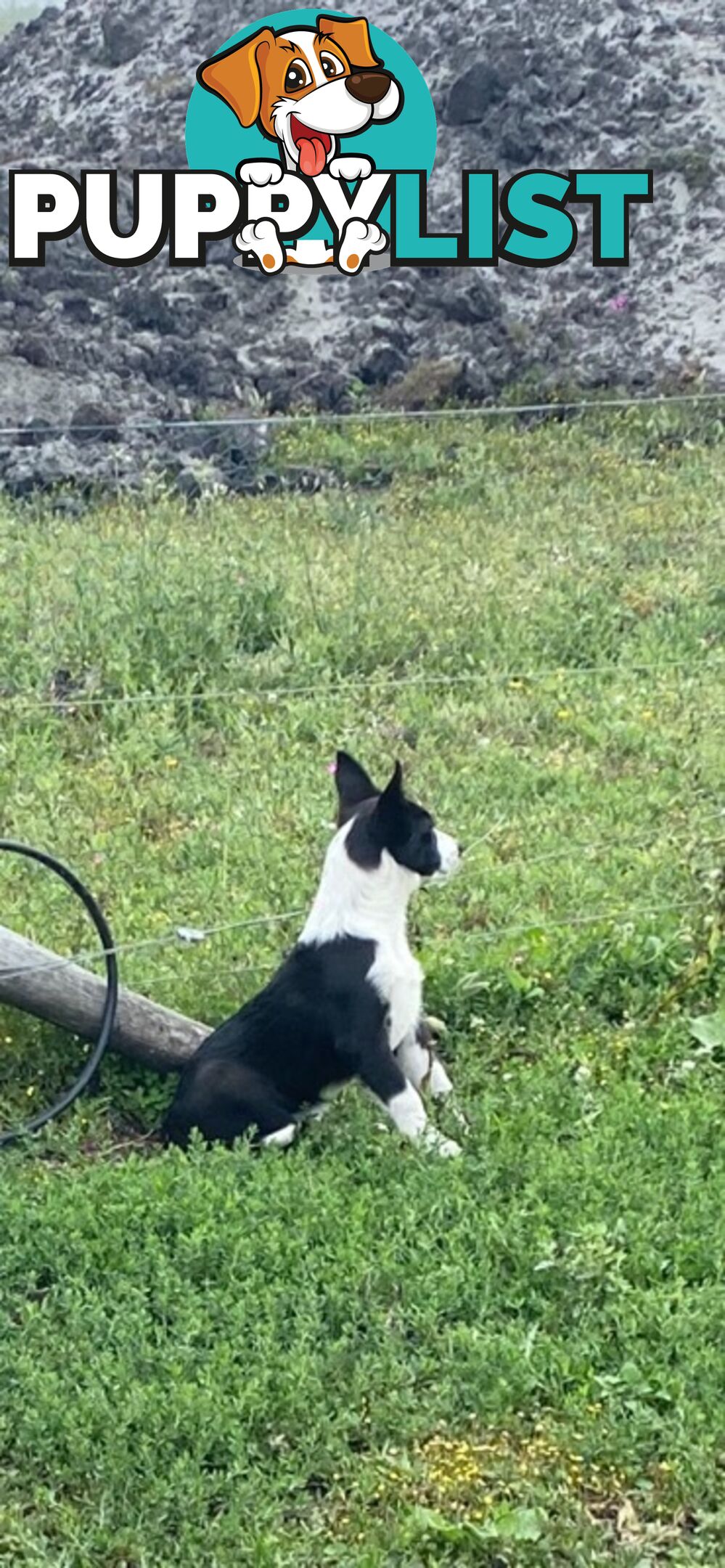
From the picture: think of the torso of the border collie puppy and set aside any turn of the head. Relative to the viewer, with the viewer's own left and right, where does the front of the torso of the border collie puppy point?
facing to the right of the viewer

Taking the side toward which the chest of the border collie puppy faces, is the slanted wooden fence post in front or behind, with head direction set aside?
behind

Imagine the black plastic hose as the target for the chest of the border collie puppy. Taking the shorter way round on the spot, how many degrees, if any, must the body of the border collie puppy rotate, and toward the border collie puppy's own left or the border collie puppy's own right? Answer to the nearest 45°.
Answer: approximately 180°
